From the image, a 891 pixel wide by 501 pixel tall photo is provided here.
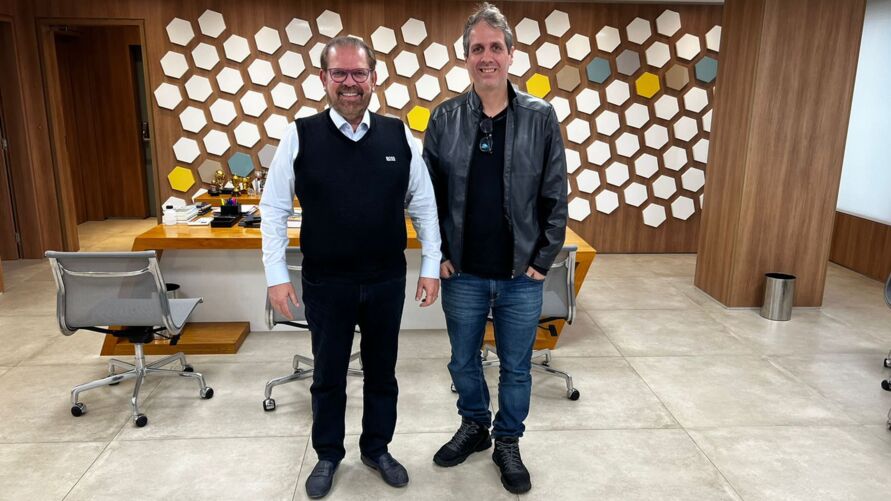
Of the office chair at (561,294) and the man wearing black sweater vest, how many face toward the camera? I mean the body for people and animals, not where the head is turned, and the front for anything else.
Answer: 1

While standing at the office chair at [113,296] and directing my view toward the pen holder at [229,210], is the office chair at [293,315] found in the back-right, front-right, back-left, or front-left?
front-right

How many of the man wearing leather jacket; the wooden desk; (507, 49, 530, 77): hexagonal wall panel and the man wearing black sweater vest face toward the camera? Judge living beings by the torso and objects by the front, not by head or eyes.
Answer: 4

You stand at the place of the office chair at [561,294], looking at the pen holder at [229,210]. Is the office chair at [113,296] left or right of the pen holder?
left

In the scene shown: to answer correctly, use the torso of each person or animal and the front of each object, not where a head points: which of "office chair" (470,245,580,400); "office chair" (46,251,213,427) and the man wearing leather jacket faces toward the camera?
the man wearing leather jacket

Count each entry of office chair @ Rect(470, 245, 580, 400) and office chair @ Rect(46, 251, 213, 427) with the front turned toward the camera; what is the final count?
0

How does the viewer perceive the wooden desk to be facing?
facing the viewer

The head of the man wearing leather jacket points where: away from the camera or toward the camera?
toward the camera

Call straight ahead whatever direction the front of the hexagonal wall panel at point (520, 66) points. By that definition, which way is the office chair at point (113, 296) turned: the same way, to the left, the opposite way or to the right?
the opposite way

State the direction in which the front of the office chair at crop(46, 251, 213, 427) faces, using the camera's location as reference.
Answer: facing away from the viewer and to the right of the viewer

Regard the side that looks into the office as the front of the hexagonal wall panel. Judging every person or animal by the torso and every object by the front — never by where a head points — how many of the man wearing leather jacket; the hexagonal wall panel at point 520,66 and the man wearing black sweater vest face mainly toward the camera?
3

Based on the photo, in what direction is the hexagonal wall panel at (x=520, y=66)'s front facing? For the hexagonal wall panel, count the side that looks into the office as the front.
toward the camera

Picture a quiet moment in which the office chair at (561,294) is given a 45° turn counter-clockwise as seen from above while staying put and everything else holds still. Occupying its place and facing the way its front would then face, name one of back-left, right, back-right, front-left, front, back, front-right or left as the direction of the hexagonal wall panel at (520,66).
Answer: right

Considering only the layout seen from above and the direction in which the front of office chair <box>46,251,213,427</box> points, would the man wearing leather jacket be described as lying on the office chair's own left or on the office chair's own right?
on the office chair's own right

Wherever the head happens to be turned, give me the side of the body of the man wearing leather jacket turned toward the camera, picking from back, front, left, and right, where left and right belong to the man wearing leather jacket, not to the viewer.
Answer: front
